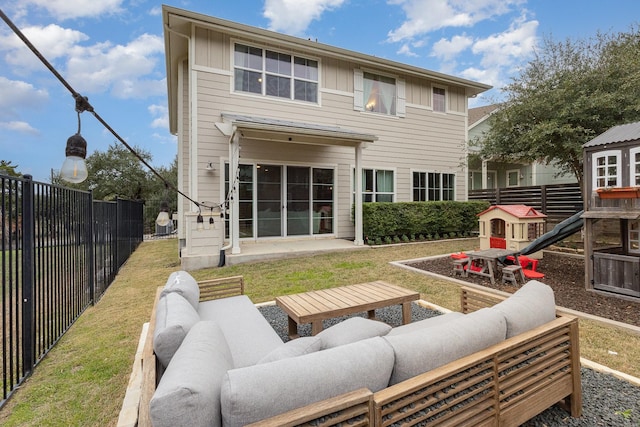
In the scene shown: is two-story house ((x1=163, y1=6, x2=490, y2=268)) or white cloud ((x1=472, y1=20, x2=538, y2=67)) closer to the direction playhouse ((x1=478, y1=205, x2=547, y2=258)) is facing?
the two-story house

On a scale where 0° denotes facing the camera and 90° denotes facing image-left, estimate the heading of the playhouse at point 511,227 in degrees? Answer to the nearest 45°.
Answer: approximately 45°

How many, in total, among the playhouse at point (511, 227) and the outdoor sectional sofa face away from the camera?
1

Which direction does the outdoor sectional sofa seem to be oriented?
away from the camera

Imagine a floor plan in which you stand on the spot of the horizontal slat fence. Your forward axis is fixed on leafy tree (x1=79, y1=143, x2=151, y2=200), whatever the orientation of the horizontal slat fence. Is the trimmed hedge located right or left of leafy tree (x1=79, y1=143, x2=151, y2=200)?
left

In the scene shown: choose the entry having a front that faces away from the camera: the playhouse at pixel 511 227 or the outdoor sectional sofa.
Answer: the outdoor sectional sofa

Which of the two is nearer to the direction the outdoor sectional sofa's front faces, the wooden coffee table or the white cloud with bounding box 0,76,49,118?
the wooden coffee table

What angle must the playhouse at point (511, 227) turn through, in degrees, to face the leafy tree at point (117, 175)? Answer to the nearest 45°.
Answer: approximately 45° to its right
